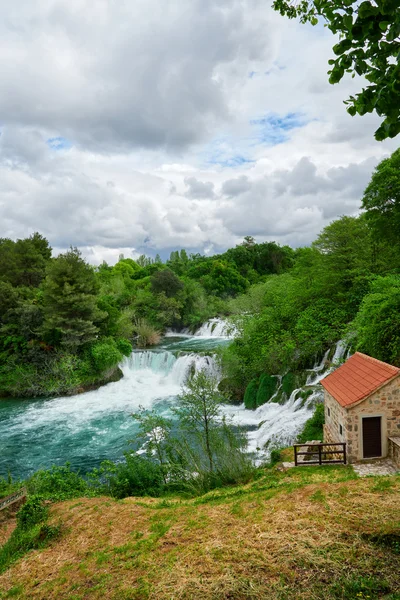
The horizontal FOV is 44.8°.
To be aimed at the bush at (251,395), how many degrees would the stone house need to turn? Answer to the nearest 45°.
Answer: approximately 135° to its right

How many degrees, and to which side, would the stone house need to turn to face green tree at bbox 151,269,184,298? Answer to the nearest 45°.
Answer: approximately 135° to its right

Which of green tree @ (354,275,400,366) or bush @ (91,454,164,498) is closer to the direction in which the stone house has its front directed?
the bush

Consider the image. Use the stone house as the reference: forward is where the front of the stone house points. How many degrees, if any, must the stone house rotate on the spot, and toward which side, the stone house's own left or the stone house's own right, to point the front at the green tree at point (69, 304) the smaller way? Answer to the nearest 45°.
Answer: approximately 135° to the stone house's own right

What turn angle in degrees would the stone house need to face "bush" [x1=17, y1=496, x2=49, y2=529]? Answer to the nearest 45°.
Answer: approximately 45° to its right

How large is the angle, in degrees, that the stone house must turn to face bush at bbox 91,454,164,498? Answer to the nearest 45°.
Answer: approximately 90° to its right

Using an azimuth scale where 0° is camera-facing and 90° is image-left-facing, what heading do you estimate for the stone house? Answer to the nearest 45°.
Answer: approximately 0°

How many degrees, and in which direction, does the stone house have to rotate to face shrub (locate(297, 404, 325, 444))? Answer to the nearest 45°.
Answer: approximately 135° to its right

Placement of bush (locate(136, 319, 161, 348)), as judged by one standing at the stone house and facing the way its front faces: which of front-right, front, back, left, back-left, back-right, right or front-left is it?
back-right

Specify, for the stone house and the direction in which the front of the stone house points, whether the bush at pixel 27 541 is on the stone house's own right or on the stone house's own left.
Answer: on the stone house's own right
